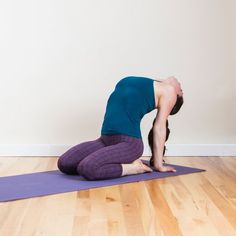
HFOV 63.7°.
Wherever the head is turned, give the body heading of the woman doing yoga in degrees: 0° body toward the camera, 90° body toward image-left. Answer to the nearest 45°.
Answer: approximately 45°
